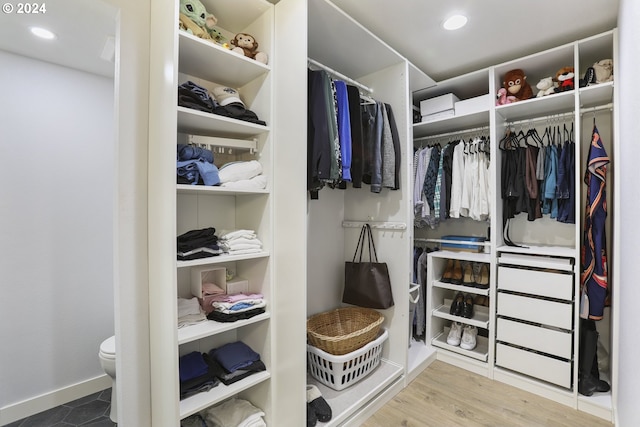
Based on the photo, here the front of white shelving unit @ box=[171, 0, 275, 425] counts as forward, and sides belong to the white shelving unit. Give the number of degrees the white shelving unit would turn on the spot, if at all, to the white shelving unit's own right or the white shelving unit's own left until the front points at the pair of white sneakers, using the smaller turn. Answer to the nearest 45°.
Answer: approximately 45° to the white shelving unit's own left

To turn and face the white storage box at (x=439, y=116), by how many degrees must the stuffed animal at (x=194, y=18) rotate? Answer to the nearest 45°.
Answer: approximately 45° to its left

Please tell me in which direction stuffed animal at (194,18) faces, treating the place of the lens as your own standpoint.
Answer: facing the viewer and to the right of the viewer

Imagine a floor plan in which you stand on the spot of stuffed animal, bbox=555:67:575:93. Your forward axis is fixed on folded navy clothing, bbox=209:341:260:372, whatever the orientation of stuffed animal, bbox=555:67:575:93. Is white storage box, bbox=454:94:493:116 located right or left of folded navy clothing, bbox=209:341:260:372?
right

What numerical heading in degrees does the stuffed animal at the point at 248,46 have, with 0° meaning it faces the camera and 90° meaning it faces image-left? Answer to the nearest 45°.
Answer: approximately 0°

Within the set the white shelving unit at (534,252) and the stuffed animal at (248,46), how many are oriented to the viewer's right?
0

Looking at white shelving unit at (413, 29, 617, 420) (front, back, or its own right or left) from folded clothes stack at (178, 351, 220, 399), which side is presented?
front

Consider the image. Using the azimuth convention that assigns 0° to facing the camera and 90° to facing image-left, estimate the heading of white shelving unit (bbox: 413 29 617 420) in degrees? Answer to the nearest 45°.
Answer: approximately 45°

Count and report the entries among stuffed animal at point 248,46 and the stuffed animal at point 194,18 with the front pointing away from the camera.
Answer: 0
